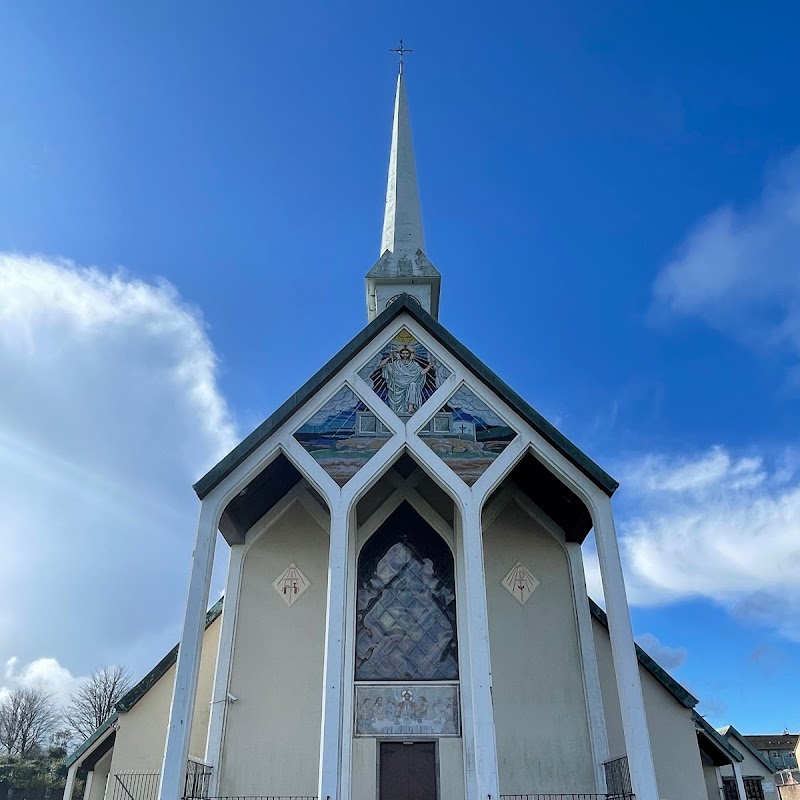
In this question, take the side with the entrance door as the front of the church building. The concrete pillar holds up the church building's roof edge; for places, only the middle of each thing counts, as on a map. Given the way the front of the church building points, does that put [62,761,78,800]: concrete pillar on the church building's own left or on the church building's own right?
on the church building's own right

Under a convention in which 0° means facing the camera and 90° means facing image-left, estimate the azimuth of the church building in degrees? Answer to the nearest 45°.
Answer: approximately 0°

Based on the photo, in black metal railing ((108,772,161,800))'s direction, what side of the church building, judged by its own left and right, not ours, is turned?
right
